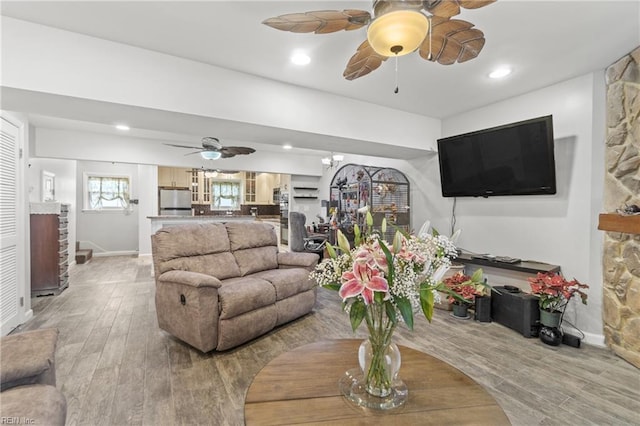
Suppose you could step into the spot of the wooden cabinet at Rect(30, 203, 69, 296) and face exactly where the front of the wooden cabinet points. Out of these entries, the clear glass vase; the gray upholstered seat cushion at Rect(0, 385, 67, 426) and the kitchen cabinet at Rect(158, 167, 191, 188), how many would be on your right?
2

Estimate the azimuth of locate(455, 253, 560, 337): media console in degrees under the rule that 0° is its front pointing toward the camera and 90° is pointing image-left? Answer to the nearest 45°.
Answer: approximately 45°

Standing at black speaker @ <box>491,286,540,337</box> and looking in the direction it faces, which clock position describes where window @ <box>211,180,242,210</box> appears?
The window is roughly at 2 o'clock from the black speaker.

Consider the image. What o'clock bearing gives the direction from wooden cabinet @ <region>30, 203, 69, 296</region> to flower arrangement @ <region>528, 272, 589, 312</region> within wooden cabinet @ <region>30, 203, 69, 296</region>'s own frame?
The flower arrangement is roughly at 2 o'clock from the wooden cabinet.

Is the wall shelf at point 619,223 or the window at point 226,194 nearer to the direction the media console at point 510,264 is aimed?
the window

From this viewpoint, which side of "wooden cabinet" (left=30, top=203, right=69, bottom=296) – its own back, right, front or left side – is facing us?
right

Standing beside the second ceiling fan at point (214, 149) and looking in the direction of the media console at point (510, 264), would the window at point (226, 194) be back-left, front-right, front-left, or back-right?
back-left

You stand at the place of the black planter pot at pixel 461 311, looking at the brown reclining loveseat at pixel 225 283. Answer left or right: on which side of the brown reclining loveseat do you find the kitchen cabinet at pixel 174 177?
right

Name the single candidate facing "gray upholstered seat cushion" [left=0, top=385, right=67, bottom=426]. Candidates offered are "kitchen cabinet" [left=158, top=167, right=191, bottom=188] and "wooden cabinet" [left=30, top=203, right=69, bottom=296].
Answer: the kitchen cabinet
